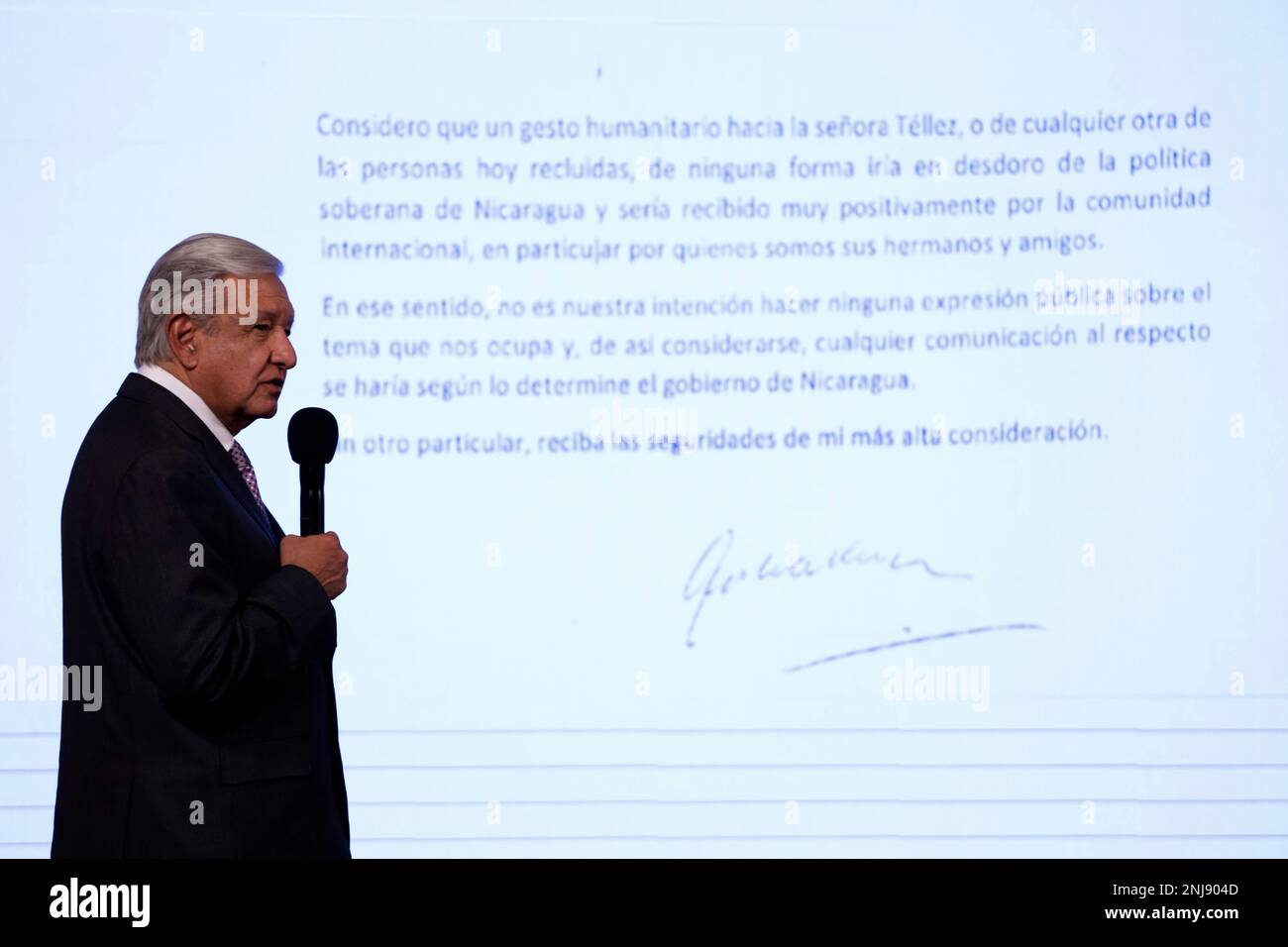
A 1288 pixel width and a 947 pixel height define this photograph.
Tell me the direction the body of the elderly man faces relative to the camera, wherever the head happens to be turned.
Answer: to the viewer's right

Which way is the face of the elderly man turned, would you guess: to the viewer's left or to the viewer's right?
to the viewer's right
